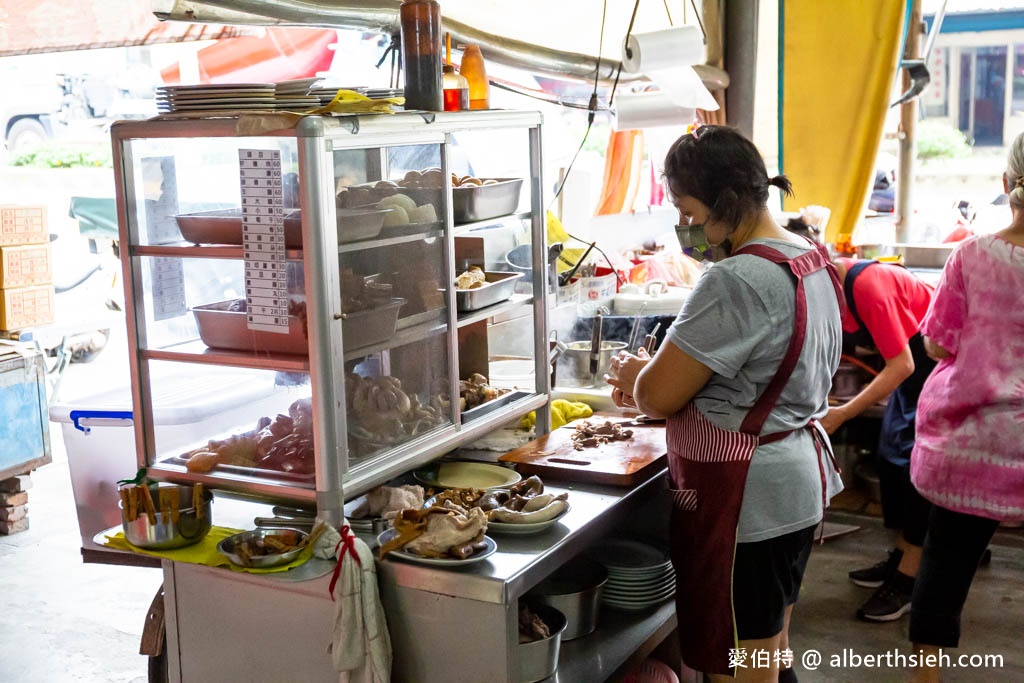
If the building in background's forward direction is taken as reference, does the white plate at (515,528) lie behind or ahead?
ahead

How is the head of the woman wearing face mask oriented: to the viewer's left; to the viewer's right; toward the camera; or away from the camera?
to the viewer's left

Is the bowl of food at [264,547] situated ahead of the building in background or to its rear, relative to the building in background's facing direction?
ahead

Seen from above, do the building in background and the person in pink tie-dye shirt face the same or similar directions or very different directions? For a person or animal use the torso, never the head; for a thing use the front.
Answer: very different directions

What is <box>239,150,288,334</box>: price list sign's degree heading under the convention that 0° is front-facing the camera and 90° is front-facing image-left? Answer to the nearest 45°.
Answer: approximately 0°

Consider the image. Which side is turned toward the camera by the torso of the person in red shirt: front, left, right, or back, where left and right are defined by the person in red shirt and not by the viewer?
left

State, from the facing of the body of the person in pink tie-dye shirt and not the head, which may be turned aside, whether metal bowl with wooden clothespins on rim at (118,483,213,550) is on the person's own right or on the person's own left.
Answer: on the person's own left

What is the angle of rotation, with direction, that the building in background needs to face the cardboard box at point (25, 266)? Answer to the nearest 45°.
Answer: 0° — it already faces it

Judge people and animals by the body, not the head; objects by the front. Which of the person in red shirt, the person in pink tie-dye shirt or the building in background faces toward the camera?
the building in background

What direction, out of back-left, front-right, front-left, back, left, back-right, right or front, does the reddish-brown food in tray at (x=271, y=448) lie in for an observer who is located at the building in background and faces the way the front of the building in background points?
front

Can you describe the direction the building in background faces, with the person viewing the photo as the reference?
facing the viewer
